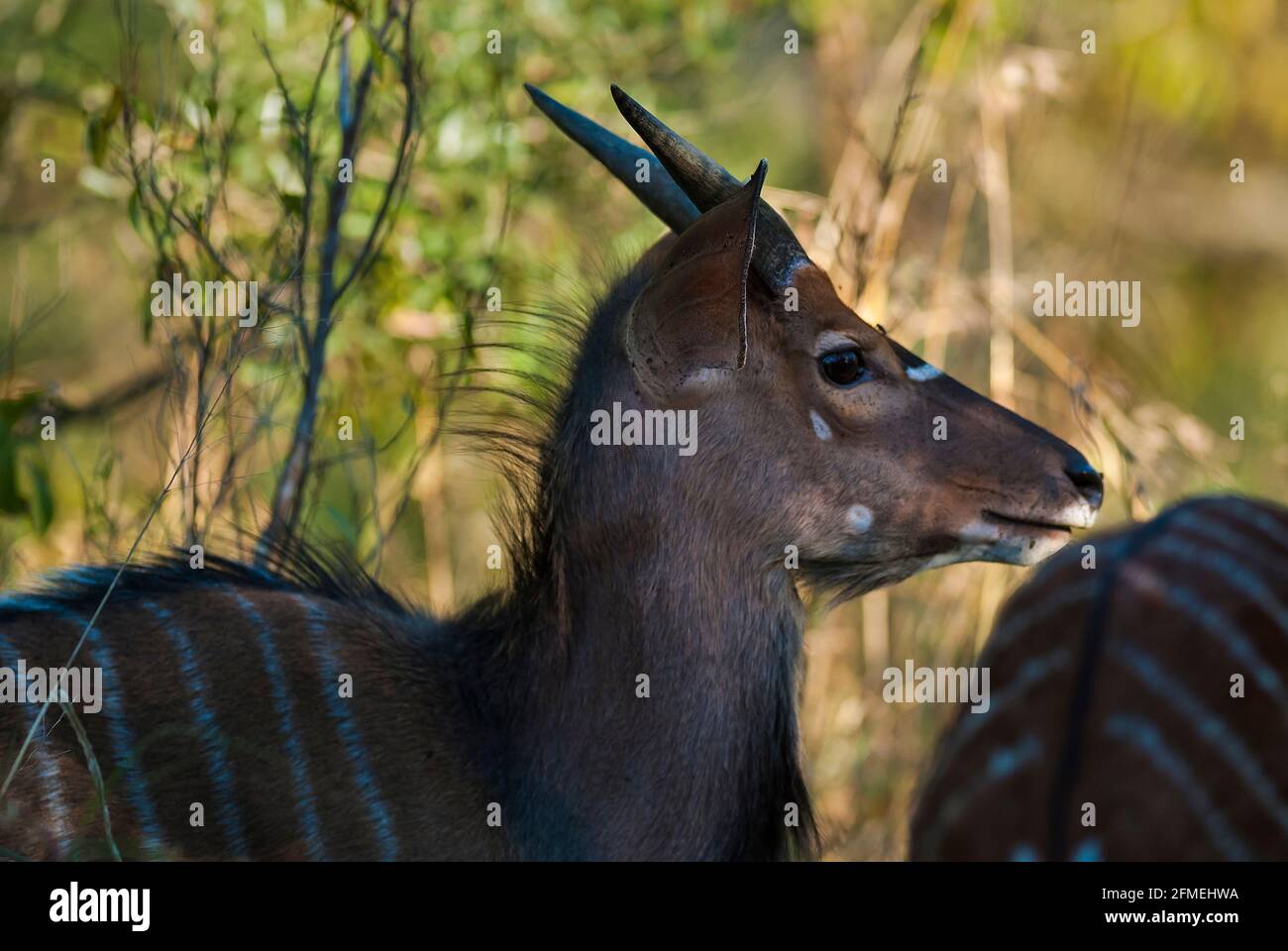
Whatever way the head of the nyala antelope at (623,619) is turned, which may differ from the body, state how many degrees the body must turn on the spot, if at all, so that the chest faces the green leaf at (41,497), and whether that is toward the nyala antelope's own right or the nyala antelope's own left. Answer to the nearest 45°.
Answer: approximately 135° to the nyala antelope's own left

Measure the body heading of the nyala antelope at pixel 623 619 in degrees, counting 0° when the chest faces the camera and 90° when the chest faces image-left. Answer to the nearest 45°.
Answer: approximately 270°
